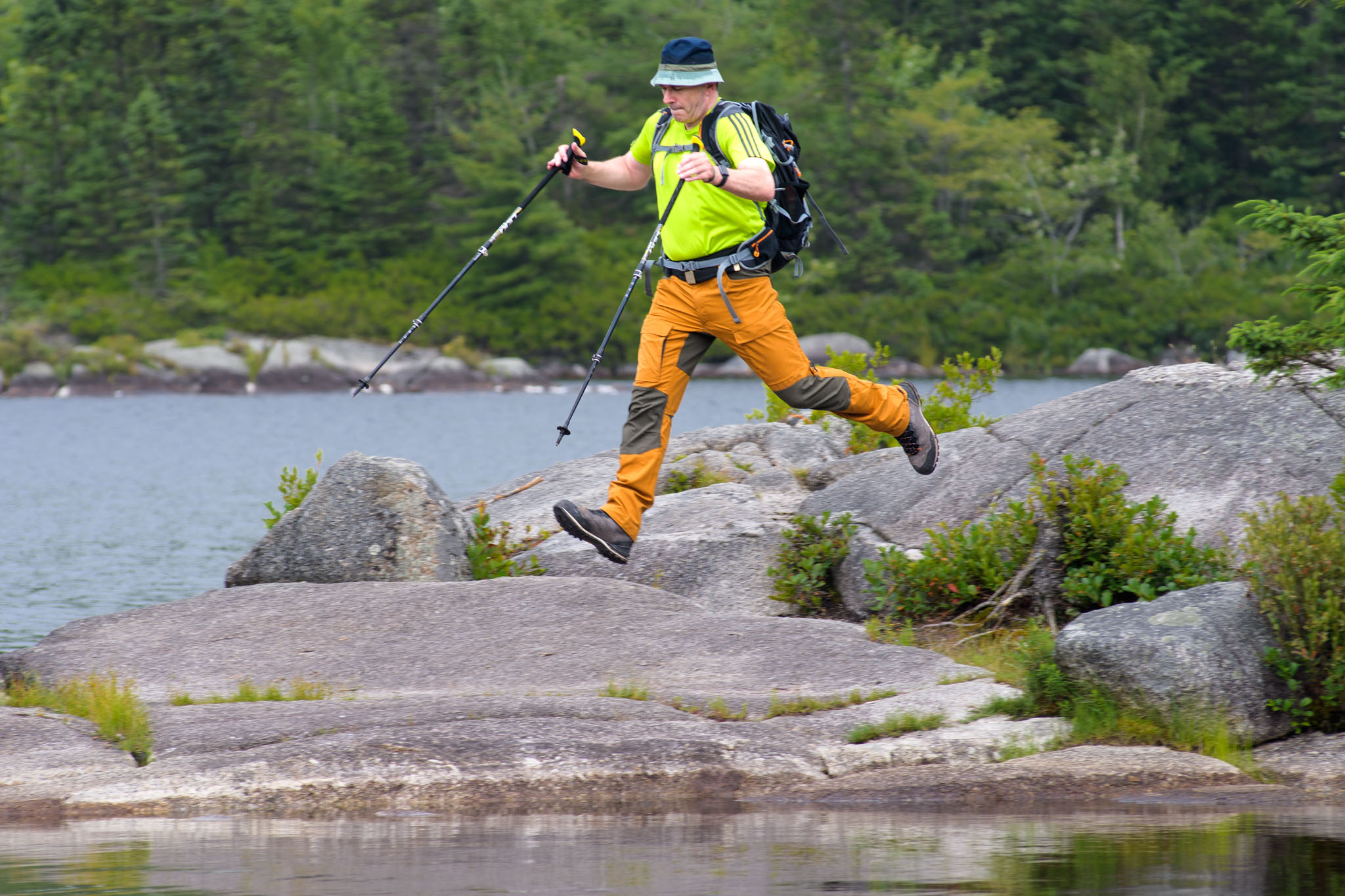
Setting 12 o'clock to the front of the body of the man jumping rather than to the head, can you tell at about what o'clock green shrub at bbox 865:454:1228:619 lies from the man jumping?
The green shrub is roughly at 7 o'clock from the man jumping.

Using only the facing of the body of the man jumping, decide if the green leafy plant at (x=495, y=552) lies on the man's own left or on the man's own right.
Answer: on the man's own right

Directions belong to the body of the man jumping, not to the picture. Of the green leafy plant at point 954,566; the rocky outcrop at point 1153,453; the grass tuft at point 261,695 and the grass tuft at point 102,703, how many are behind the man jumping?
2

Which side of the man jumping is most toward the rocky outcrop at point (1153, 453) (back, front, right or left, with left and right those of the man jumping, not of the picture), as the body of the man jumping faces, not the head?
back

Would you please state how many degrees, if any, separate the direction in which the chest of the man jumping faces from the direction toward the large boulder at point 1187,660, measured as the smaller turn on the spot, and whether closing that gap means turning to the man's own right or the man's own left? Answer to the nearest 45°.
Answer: approximately 90° to the man's own left

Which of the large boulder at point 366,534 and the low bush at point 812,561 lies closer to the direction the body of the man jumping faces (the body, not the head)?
the large boulder

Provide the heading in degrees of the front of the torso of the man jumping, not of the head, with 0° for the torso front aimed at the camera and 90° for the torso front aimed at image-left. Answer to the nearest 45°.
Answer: approximately 45°

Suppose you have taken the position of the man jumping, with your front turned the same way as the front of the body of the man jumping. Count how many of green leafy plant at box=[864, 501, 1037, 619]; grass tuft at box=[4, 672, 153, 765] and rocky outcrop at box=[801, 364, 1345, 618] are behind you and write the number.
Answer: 2

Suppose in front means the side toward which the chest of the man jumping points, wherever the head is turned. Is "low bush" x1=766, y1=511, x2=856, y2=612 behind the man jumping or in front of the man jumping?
behind

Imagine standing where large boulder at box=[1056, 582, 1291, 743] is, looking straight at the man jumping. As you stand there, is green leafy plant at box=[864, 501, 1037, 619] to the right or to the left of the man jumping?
right
